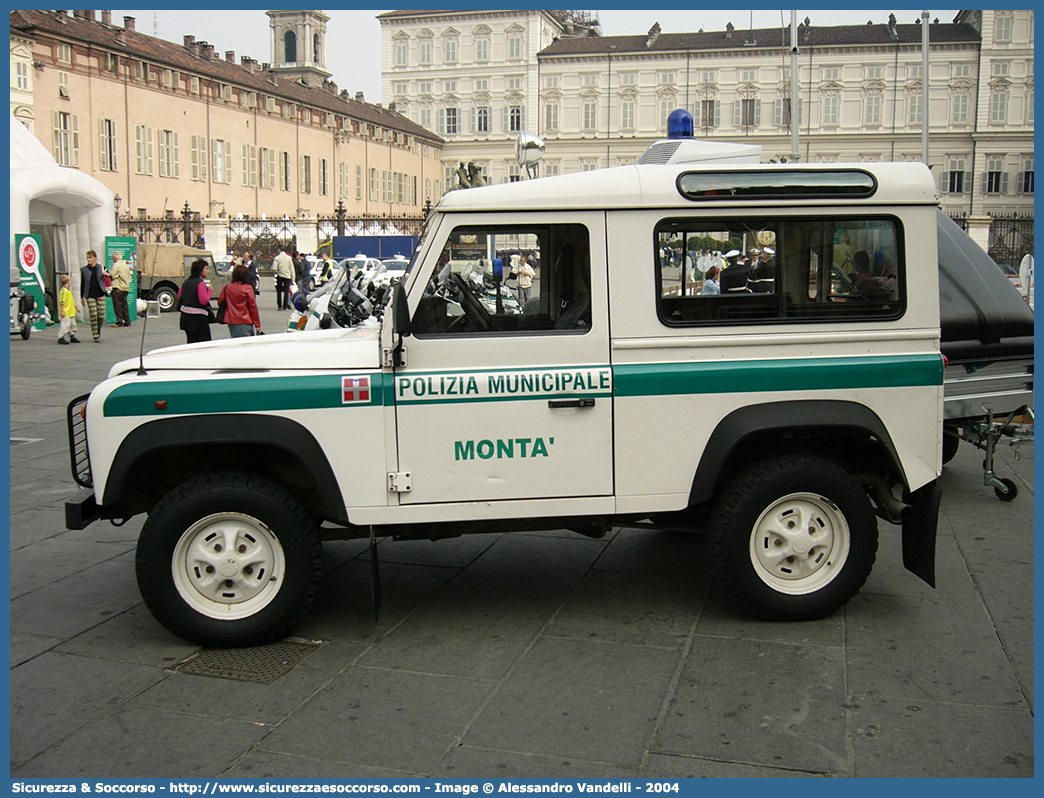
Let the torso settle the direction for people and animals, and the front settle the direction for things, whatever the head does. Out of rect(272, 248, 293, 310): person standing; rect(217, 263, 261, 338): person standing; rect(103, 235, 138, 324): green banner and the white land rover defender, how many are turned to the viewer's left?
1

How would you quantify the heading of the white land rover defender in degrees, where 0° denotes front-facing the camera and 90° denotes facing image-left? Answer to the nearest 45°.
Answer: approximately 90°

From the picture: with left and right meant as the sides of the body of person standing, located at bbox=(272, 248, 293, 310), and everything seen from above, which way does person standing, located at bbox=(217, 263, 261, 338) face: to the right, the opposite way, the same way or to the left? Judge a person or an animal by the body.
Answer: the same way

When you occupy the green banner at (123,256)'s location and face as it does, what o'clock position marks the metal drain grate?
The metal drain grate is roughly at 12 o'clock from the green banner.

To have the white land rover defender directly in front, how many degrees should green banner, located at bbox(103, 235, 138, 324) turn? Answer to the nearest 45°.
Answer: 0° — it already faces it

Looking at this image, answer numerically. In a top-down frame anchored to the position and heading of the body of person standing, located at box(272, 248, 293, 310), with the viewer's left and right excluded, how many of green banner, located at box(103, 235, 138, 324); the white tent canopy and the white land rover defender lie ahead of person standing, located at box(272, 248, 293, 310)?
0

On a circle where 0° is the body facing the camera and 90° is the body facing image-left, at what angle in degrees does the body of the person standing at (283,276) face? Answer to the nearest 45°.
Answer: approximately 180°

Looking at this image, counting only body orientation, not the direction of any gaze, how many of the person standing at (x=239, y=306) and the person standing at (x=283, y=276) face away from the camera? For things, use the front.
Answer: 2

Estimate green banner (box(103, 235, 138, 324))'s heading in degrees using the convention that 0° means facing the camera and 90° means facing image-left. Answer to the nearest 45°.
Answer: approximately 0°
